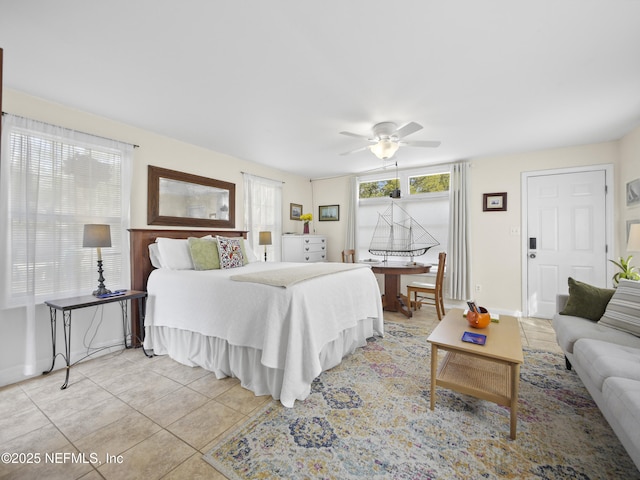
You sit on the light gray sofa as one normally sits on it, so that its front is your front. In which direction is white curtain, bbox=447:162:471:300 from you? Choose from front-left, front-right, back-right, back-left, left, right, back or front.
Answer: front-right

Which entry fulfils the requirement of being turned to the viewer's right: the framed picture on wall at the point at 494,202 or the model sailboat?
the model sailboat

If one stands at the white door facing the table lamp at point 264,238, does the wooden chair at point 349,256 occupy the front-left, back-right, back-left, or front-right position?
front-right

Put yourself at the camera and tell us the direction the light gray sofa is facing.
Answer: facing to the left of the viewer

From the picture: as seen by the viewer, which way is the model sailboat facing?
to the viewer's right

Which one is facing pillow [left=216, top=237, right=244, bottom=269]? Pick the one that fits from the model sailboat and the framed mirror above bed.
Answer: the framed mirror above bed

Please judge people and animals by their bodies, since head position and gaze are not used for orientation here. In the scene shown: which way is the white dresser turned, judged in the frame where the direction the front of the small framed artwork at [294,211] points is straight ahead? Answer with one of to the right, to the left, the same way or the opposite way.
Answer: the same way

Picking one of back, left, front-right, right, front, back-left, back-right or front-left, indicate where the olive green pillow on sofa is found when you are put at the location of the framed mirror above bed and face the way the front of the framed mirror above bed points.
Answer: front

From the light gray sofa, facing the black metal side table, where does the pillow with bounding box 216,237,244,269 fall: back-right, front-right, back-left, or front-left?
front-right

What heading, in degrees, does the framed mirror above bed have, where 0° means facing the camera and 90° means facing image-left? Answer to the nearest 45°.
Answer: approximately 315°

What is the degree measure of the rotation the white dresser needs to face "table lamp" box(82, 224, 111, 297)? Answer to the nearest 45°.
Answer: approximately 90° to its right

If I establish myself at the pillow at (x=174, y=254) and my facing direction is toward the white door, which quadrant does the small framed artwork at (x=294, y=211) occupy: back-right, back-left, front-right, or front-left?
front-left

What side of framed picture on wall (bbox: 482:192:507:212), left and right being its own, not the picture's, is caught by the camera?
front
